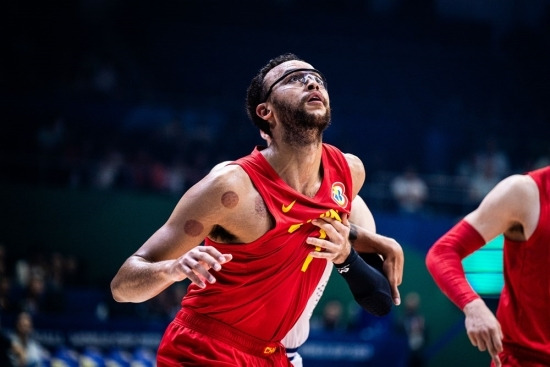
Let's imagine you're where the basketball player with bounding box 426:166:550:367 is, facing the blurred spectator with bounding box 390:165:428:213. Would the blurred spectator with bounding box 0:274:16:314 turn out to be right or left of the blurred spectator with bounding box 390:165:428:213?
left

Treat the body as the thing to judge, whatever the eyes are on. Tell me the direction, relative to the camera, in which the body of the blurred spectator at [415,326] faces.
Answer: toward the camera

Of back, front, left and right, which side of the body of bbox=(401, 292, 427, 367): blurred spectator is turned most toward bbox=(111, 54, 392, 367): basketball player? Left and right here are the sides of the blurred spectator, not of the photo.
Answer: front

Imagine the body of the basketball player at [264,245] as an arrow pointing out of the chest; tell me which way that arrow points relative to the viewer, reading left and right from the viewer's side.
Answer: facing the viewer and to the right of the viewer

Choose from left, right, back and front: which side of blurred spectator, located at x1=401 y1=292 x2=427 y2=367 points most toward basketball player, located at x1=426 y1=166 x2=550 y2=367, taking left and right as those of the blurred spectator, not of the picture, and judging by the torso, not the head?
front

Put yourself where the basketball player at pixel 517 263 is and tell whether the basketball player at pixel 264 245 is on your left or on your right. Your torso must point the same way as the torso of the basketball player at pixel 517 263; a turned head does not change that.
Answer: on your right
